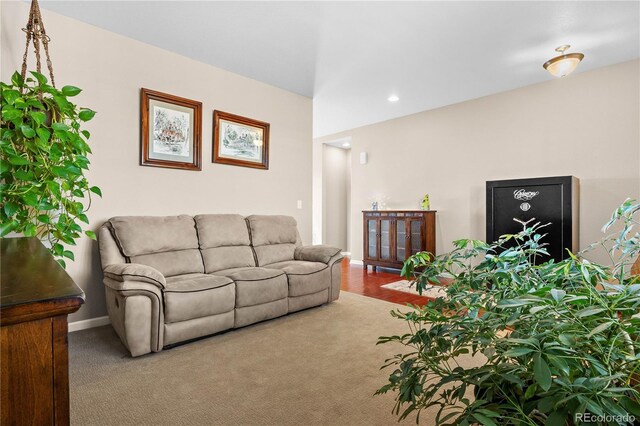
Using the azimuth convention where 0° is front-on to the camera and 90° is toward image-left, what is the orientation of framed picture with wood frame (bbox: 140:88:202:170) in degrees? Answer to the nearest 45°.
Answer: approximately 315°

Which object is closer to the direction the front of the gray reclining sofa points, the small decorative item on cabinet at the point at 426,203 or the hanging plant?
the small decorative item on cabinet

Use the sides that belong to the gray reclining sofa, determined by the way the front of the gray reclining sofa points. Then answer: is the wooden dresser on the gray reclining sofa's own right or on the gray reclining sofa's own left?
on the gray reclining sofa's own right

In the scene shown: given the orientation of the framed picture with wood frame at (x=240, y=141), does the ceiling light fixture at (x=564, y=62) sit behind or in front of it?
in front

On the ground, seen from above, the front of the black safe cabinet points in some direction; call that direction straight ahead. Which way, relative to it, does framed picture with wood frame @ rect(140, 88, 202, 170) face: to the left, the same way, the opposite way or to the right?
to the left

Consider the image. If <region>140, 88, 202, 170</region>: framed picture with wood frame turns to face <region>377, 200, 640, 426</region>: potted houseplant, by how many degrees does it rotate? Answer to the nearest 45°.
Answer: approximately 45° to its right

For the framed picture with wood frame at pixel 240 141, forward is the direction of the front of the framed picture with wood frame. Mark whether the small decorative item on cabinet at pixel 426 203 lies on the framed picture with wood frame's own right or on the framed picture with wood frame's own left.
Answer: on the framed picture with wood frame's own left

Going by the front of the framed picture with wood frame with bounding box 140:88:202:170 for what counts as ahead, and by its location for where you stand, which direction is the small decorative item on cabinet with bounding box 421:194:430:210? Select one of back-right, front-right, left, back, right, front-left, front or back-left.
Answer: front-left

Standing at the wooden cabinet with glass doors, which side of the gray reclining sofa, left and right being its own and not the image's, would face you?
left

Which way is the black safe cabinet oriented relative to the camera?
toward the camera

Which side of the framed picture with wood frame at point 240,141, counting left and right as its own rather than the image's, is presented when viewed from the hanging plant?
right

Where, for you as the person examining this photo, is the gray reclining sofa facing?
facing the viewer and to the right of the viewer

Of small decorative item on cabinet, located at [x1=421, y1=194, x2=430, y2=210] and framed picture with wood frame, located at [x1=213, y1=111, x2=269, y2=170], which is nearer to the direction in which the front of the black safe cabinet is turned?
the framed picture with wood frame

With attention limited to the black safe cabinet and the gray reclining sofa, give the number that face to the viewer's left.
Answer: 0

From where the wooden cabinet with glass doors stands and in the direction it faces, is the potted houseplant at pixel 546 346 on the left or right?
on its left

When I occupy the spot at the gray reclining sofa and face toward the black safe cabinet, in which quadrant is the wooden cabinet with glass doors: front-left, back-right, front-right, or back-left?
front-left
